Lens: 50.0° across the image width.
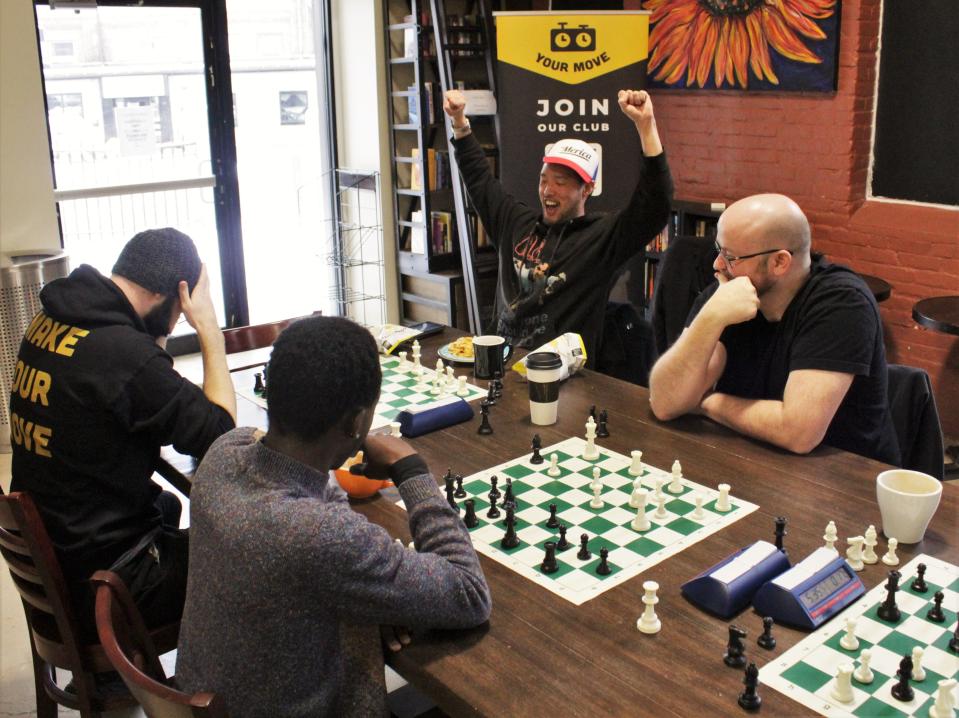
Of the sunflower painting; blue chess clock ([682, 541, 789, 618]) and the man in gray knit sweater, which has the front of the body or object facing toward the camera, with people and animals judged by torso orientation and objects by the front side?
the sunflower painting

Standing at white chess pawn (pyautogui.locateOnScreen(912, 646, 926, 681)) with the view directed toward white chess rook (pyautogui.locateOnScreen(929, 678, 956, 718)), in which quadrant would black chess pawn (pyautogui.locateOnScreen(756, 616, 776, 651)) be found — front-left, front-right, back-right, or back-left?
back-right

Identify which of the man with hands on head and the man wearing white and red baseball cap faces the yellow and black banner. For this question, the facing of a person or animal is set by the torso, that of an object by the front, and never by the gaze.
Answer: the man with hands on head

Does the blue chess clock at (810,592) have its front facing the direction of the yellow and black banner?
no

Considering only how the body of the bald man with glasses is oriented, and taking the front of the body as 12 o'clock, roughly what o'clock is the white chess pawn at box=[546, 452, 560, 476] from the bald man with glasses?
The white chess pawn is roughly at 12 o'clock from the bald man with glasses.

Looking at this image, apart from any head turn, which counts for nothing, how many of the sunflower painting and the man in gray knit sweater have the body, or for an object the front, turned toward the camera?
1

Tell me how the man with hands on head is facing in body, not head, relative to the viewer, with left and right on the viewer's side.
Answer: facing away from the viewer and to the right of the viewer

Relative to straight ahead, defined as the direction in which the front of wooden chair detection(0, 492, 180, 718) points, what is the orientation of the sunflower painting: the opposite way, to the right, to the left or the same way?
the opposite way

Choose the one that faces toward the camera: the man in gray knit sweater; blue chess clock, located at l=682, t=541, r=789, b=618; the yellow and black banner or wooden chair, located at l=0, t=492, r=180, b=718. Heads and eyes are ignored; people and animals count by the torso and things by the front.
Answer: the yellow and black banner

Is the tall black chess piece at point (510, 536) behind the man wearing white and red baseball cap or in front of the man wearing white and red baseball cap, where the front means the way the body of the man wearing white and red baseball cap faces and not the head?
in front

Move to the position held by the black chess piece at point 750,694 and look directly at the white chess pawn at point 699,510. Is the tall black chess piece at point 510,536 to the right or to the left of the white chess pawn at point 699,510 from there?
left

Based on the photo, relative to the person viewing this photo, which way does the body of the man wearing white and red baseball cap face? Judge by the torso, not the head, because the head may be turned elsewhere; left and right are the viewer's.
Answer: facing the viewer and to the left of the viewer

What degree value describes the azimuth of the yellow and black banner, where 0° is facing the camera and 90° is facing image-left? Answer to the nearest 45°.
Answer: approximately 0°

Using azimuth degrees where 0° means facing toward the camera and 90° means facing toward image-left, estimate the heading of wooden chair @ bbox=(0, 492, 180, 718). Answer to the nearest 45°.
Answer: approximately 225°

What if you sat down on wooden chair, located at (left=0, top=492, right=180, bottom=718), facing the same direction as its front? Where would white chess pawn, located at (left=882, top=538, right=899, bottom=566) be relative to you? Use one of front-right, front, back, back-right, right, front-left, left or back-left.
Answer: right

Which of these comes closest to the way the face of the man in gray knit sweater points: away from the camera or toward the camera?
away from the camera
